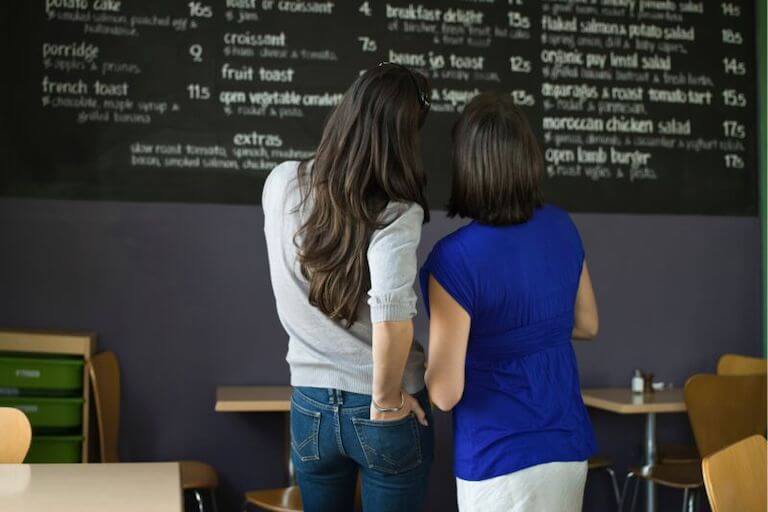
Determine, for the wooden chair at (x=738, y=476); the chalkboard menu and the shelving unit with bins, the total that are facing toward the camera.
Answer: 2

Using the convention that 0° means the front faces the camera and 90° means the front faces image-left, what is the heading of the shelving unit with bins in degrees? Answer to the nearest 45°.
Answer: approximately 0°

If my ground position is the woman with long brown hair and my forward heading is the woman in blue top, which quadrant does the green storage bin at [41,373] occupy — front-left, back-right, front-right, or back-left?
back-left

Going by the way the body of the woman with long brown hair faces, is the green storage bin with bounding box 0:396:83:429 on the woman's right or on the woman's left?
on the woman's left

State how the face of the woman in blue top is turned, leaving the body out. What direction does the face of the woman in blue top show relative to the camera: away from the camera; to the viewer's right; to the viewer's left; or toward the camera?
away from the camera

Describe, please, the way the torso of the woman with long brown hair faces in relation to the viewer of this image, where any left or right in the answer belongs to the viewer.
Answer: facing away from the viewer and to the right of the viewer

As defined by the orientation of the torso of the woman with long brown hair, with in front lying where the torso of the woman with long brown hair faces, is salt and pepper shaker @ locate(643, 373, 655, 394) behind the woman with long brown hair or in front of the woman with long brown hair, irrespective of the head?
in front

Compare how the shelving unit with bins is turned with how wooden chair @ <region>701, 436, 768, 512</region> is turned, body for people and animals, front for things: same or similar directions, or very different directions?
very different directions

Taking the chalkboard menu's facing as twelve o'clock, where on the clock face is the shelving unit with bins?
The shelving unit with bins is roughly at 2 o'clock from the chalkboard menu.

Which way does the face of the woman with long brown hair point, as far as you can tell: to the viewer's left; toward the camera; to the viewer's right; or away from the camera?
away from the camera

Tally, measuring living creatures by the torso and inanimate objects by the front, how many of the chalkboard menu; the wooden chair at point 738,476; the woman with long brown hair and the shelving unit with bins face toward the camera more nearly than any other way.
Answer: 2

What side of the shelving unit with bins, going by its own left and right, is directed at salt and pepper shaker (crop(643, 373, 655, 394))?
left

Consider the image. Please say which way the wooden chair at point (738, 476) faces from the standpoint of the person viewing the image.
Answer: facing away from the viewer and to the left of the viewer

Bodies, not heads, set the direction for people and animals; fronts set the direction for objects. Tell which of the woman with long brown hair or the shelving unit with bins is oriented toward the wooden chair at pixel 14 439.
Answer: the shelving unit with bins
